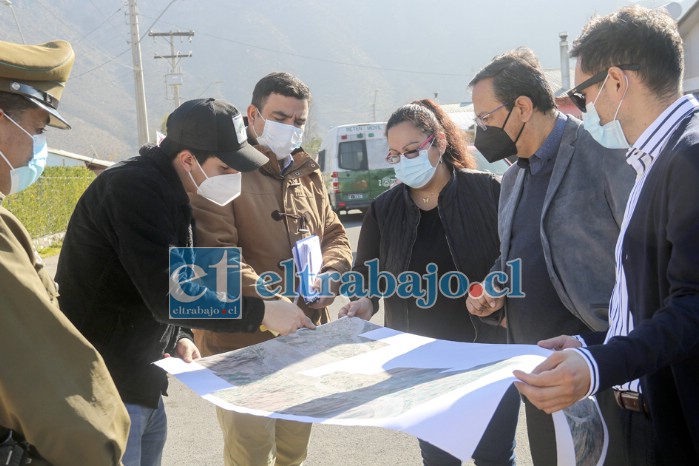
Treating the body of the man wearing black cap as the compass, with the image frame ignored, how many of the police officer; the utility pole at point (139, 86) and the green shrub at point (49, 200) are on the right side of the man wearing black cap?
1

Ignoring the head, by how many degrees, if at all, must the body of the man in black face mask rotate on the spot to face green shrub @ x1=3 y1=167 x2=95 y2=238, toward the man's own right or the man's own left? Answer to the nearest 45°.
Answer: approximately 90° to the man's own right

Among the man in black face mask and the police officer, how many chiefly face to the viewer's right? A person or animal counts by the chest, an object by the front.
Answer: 1

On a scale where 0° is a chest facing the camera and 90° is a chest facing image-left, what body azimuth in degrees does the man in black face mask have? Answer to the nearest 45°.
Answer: approximately 45°

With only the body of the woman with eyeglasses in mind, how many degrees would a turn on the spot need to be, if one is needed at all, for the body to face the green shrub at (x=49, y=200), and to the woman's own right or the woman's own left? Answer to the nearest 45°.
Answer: approximately 90° to the woman's own right

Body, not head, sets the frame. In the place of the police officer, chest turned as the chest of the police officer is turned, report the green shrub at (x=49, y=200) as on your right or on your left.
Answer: on your left

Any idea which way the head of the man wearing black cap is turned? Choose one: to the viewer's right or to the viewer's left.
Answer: to the viewer's right

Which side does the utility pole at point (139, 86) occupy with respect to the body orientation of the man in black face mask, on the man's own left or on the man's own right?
on the man's own right

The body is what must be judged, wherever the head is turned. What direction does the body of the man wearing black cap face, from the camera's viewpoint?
to the viewer's right

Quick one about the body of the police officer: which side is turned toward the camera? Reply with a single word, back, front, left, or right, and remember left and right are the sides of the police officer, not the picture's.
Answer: right

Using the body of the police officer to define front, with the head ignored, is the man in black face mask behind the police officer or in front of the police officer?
in front

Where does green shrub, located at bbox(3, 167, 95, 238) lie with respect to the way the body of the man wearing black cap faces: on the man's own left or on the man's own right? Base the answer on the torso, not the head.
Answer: on the man's own left

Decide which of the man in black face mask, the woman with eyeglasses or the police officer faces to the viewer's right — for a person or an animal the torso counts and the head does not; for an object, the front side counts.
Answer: the police officer
